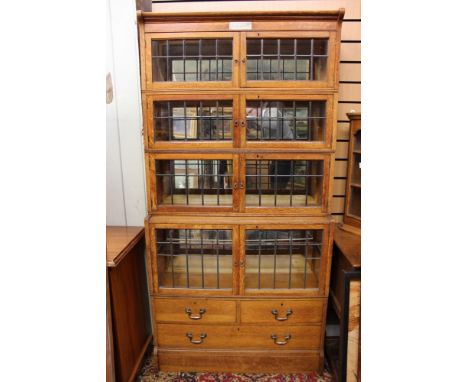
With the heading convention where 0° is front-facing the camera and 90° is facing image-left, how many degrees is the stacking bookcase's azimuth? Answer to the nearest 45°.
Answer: approximately 0°

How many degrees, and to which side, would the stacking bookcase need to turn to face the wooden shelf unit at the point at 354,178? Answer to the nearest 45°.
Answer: approximately 90° to its left
